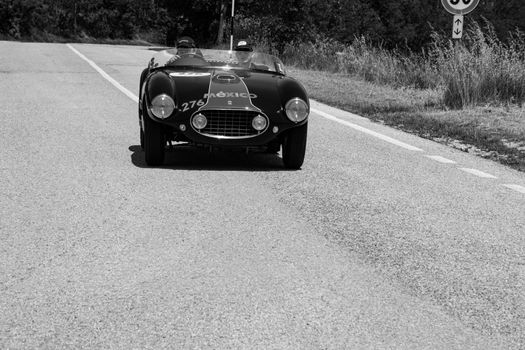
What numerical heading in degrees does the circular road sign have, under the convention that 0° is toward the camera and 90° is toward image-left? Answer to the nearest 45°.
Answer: approximately 0°

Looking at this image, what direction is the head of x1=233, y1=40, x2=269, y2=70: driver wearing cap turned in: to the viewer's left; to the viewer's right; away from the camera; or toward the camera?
toward the camera

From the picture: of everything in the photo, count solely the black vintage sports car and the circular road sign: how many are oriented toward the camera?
2

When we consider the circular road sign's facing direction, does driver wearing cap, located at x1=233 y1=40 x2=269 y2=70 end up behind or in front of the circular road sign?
in front

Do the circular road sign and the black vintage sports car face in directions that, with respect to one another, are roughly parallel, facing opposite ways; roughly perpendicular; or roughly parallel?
roughly parallel

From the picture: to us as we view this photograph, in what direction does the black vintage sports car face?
facing the viewer

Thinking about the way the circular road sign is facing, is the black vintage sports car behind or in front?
in front

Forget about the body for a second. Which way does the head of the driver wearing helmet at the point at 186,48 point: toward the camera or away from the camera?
toward the camera
